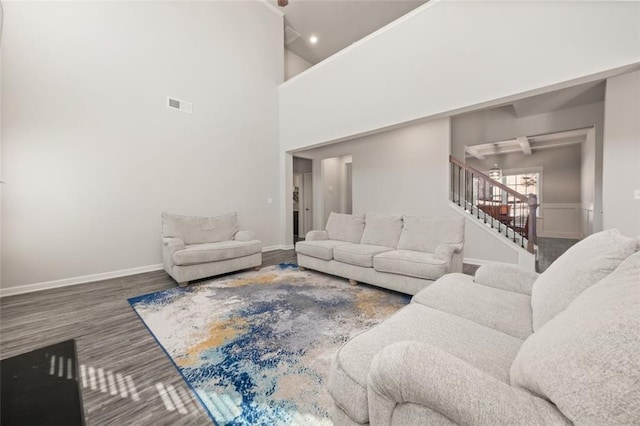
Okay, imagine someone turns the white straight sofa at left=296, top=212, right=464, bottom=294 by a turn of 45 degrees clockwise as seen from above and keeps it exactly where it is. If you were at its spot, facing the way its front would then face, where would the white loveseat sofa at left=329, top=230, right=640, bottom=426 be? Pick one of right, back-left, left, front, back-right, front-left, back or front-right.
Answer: left

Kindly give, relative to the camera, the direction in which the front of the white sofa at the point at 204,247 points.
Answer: facing the viewer and to the right of the viewer

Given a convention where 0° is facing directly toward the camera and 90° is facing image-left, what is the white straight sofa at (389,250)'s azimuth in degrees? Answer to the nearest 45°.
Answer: approximately 45°

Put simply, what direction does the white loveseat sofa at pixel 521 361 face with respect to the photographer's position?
facing to the left of the viewer

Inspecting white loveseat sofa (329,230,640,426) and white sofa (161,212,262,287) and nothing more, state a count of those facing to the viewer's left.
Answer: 1
